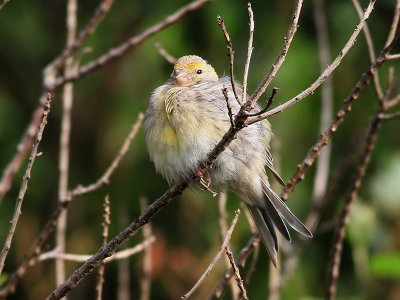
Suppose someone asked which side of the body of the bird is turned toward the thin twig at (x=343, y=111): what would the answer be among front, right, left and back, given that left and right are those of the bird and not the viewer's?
left

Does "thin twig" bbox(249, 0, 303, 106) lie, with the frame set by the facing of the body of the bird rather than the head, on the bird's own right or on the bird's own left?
on the bird's own left

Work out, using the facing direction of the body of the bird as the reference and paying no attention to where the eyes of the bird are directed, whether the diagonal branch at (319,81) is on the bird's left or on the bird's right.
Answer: on the bird's left

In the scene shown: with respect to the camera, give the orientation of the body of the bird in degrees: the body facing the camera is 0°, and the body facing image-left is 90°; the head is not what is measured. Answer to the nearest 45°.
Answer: approximately 45°
